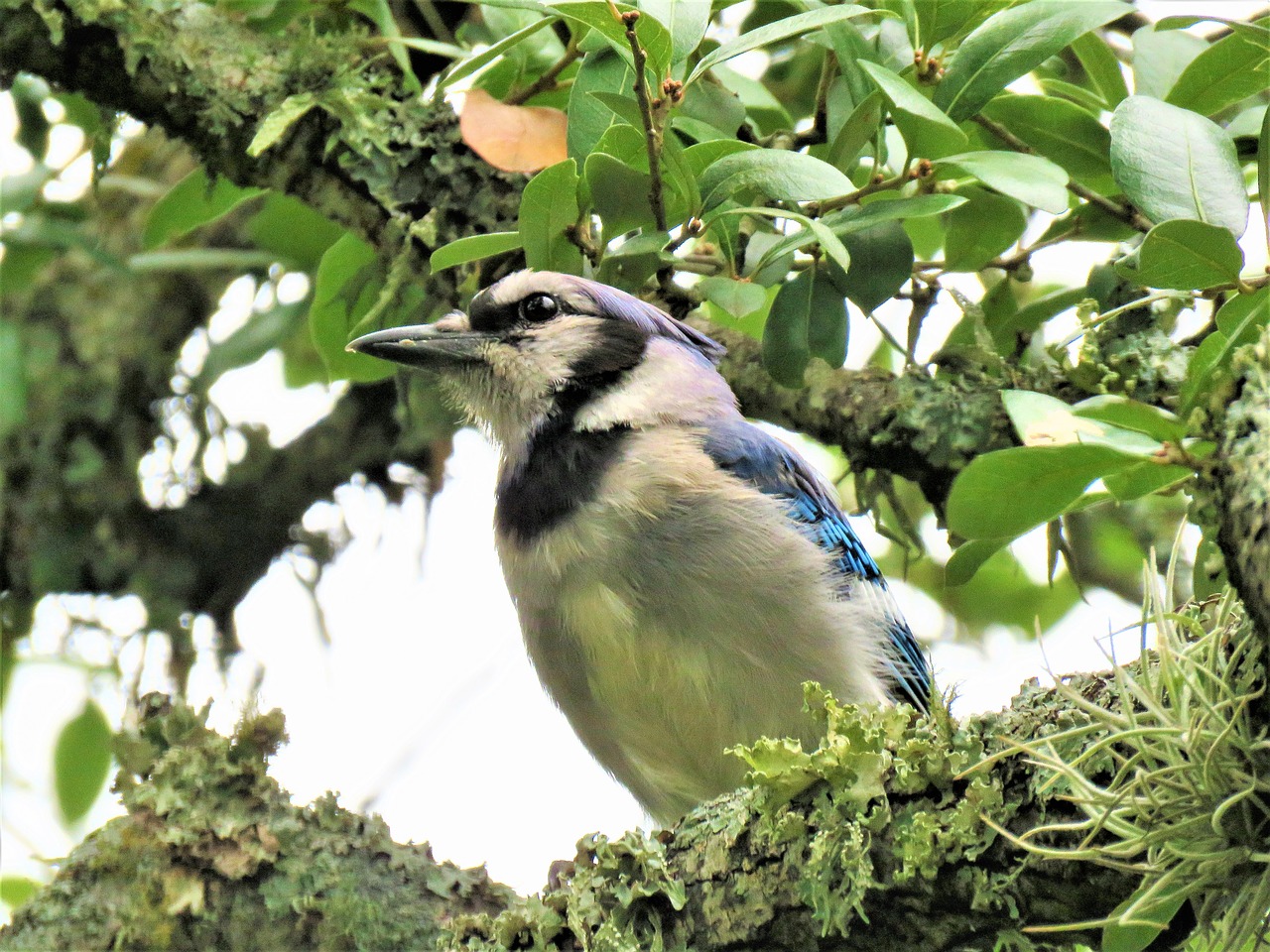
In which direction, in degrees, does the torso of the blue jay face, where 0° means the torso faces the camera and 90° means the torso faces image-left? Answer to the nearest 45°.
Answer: approximately 45°

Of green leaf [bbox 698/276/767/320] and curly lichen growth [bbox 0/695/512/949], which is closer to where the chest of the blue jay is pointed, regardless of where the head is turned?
the curly lichen growth

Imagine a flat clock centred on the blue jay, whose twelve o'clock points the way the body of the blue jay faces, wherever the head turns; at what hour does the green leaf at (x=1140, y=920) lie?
The green leaf is roughly at 8 o'clock from the blue jay.

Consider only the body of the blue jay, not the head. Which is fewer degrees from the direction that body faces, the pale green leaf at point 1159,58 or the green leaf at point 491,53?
the green leaf

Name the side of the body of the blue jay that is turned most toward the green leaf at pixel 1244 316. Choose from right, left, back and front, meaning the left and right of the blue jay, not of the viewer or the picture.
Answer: left
